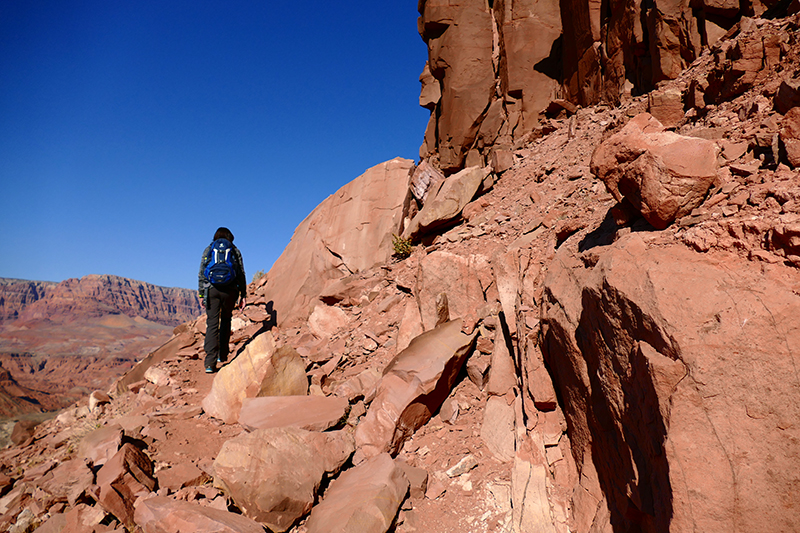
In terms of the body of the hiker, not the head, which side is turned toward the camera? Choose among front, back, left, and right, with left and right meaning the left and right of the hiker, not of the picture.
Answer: back

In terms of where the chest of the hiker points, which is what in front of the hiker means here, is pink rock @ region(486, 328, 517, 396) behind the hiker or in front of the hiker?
behind

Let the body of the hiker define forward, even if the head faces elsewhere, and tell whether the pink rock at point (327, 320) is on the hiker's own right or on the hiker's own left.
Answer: on the hiker's own right

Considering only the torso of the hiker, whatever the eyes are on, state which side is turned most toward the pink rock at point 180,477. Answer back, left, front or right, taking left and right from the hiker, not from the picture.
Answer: back

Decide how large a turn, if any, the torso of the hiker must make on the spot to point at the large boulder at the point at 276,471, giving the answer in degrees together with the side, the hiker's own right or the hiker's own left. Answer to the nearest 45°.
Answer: approximately 180°

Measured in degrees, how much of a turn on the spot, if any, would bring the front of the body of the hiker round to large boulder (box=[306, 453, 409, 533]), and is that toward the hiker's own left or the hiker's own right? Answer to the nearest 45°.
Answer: approximately 180°

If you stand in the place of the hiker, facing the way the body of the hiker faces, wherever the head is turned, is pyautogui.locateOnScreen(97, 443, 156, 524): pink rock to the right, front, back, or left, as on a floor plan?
back

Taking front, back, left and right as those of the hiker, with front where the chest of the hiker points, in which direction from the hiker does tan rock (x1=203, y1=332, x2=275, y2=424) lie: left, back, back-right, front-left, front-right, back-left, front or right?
back

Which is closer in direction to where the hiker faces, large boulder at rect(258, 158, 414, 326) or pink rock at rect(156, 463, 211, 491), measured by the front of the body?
the large boulder

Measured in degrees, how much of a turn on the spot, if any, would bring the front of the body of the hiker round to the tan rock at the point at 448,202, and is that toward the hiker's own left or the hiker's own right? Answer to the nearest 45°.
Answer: approximately 90° to the hiker's own right
